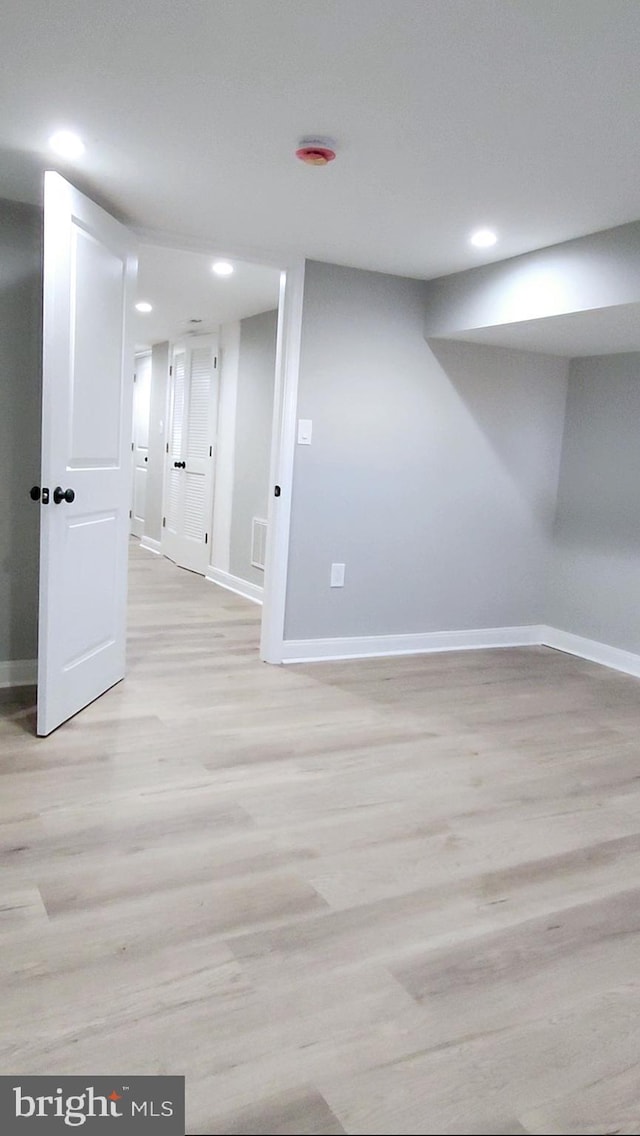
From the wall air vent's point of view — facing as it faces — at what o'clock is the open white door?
The open white door is roughly at 11 o'clock from the wall air vent.

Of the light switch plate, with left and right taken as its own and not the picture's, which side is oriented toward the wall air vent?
back

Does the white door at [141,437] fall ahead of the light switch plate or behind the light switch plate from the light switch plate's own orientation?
behind

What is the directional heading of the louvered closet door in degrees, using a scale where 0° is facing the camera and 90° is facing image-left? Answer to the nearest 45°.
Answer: approximately 45°

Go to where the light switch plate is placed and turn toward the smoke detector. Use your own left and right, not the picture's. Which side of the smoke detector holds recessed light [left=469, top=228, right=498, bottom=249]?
left

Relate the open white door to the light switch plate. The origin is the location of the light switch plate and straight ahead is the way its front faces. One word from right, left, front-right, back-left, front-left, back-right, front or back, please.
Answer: front-right

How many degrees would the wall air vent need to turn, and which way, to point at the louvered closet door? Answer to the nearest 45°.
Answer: approximately 90° to its right

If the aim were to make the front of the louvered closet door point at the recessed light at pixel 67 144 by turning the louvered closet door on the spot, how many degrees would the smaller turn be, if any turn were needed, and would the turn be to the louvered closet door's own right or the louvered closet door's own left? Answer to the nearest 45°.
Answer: approximately 45° to the louvered closet door's own left

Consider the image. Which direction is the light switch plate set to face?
toward the camera

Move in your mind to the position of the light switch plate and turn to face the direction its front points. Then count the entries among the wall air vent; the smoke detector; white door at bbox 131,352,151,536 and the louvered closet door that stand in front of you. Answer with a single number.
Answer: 1

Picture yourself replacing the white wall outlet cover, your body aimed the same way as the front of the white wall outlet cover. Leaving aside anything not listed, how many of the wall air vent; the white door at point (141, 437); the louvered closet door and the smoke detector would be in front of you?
1

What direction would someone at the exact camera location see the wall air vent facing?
facing the viewer and to the left of the viewer

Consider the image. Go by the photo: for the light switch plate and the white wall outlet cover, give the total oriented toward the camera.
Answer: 2

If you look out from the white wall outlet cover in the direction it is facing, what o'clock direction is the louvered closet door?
The louvered closet door is roughly at 5 o'clock from the white wall outlet cover.

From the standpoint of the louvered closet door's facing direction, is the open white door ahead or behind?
ahead
